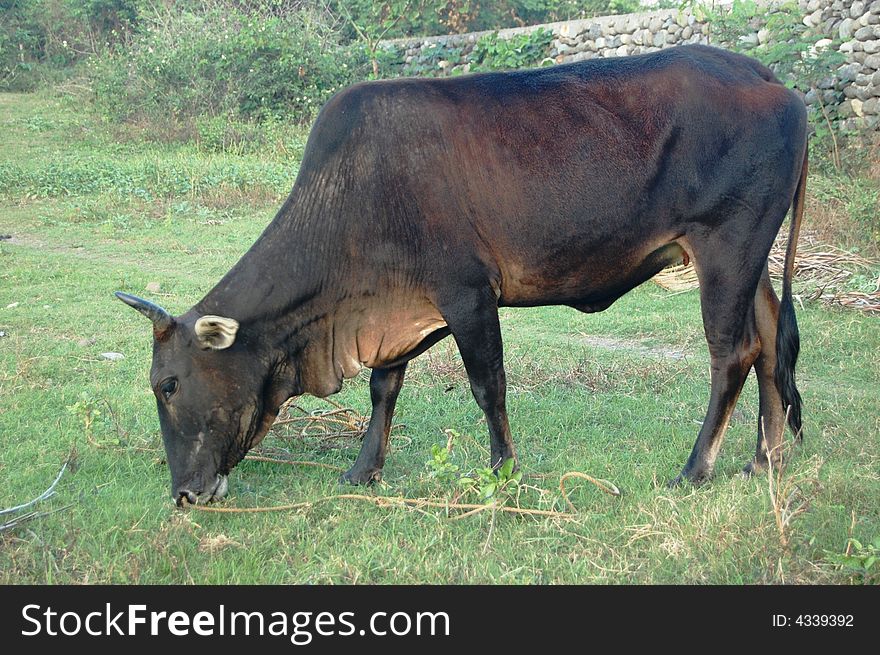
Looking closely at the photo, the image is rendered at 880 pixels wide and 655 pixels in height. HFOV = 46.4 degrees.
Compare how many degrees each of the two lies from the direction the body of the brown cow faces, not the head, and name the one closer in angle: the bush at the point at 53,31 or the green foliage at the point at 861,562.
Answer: the bush

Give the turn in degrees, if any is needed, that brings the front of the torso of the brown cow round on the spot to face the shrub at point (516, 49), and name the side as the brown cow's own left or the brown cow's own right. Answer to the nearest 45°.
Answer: approximately 90° to the brown cow's own right

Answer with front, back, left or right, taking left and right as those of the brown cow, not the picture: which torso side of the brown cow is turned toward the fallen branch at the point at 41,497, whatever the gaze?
front

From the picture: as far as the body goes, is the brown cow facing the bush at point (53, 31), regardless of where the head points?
no

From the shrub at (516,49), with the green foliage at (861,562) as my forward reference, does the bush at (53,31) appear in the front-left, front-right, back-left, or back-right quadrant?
back-right

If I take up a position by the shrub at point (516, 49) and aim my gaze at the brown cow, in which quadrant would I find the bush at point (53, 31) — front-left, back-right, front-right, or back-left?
back-right

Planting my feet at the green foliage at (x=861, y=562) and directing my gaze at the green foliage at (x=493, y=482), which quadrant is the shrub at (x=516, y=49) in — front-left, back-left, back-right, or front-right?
front-right

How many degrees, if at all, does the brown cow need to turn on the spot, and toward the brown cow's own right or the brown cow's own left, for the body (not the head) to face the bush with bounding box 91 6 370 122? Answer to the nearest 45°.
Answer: approximately 90° to the brown cow's own right

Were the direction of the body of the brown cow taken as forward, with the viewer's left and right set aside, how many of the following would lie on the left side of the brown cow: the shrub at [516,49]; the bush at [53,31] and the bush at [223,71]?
0

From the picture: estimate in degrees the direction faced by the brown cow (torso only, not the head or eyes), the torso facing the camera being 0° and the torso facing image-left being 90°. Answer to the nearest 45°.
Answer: approximately 90°

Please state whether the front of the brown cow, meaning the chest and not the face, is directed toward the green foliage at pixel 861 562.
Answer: no
